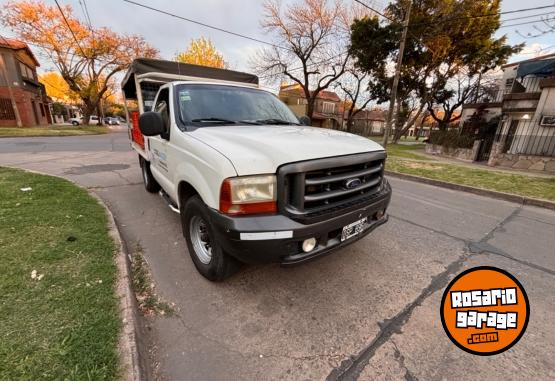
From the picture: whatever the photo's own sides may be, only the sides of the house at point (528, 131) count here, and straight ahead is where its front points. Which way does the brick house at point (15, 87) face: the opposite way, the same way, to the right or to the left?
the opposite way

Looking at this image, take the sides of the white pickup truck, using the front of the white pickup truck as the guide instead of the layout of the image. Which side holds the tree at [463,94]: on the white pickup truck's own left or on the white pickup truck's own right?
on the white pickup truck's own left

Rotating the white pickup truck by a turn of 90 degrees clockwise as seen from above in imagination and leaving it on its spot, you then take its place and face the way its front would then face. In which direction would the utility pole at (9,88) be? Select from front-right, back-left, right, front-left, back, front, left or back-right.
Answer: right

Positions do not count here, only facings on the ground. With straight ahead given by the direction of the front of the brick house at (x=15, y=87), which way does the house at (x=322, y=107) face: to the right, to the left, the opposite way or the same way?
to the right

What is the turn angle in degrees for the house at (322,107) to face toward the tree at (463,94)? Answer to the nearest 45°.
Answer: approximately 45° to its left

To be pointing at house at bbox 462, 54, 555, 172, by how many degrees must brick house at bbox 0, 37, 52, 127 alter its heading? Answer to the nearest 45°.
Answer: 0° — it already faces it

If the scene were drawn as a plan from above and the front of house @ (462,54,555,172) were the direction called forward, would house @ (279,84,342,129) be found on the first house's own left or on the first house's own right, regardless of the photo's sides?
on the first house's own right

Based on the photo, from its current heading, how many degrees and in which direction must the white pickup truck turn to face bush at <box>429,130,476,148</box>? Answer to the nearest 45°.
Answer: approximately 90° to its left

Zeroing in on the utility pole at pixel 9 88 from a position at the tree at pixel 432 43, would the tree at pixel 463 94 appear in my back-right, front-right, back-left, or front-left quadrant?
back-right

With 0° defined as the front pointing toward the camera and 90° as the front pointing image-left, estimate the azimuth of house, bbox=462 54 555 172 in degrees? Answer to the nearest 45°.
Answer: approximately 45°
